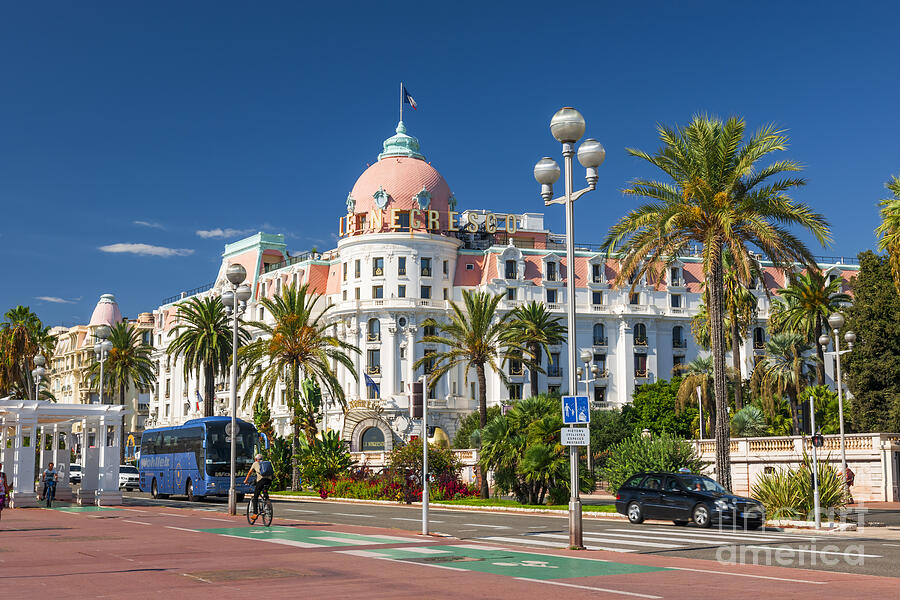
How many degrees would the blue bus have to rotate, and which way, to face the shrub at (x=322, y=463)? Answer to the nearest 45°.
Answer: approximately 90° to its left

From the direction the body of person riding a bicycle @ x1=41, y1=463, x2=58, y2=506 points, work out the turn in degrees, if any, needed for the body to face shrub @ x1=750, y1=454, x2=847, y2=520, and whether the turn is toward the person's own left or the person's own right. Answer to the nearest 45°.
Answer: approximately 45° to the person's own left

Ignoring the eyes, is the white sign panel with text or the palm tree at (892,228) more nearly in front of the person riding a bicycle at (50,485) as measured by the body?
the white sign panel with text
